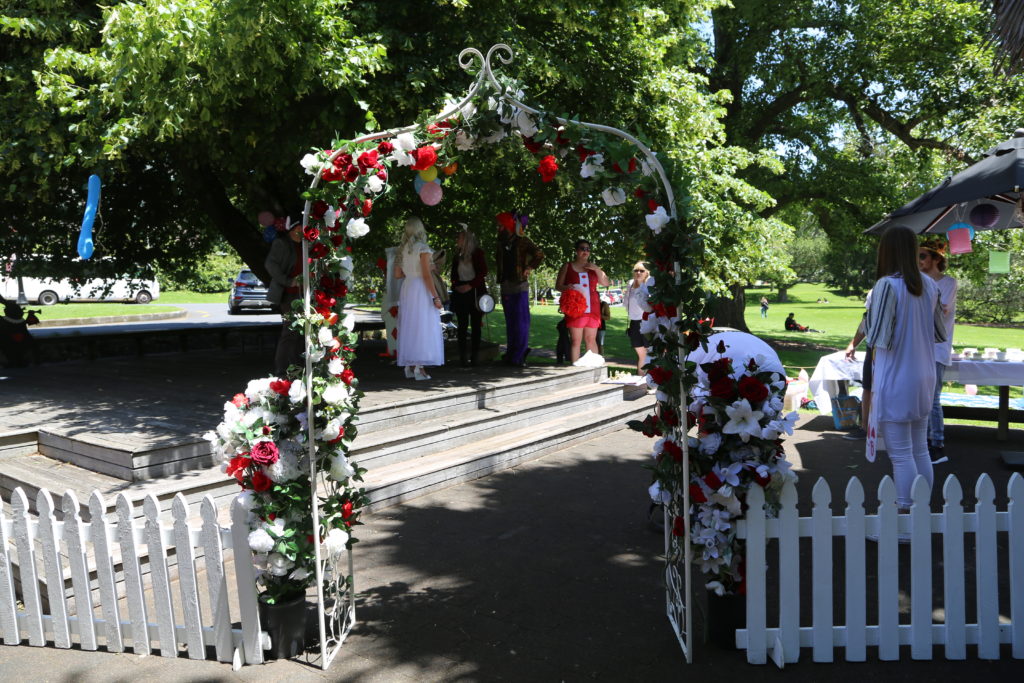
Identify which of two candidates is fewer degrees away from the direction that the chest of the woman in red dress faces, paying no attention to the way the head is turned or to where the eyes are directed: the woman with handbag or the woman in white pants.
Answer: the woman in white pants

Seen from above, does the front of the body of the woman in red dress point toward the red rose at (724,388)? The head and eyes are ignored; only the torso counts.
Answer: yes

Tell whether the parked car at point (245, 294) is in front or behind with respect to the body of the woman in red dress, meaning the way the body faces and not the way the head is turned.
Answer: behind

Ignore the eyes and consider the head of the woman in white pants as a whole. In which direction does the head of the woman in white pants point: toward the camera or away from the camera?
away from the camera

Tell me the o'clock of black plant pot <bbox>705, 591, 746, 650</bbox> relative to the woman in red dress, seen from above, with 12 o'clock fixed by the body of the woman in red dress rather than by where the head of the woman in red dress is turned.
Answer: The black plant pot is roughly at 12 o'clock from the woman in red dress.

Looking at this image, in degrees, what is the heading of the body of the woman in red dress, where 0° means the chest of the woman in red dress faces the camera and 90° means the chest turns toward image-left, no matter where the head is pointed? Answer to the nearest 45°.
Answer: approximately 0°

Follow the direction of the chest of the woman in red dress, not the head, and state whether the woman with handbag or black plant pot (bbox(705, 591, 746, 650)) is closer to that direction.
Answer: the black plant pot

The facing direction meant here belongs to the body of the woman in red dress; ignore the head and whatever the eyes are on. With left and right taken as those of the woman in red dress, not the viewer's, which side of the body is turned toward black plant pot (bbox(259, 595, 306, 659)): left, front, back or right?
front

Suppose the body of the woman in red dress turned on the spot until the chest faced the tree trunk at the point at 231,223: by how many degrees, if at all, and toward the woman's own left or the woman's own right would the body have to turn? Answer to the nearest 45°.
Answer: approximately 90° to the woman's own right

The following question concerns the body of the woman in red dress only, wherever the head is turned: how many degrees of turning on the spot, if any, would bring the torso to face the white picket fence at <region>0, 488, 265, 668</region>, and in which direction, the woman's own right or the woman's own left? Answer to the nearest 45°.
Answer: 0° — they already face it

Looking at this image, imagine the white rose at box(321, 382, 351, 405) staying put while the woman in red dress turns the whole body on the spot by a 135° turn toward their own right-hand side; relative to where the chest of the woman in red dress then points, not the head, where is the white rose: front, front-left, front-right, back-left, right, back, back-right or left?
back-left
